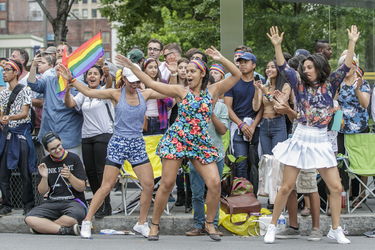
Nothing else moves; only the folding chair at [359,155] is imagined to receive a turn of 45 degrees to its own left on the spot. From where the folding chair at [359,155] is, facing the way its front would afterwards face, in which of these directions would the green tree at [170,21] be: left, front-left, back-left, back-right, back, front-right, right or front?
back

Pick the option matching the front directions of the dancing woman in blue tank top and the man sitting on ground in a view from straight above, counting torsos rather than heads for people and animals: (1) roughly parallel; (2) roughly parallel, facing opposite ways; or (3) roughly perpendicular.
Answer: roughly parallel

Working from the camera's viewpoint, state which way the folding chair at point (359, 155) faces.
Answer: facing the viewer

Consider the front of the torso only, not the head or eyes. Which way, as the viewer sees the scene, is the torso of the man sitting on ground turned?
toward the camera

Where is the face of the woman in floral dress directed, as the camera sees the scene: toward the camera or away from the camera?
toward the camera

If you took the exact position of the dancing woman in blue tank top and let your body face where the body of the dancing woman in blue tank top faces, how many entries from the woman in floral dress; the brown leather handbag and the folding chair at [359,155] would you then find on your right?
0

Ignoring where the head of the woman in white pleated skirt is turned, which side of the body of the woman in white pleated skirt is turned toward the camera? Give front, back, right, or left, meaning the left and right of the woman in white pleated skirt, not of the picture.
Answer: front

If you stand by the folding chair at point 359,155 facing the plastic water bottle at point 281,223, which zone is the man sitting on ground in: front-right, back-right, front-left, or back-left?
front-right

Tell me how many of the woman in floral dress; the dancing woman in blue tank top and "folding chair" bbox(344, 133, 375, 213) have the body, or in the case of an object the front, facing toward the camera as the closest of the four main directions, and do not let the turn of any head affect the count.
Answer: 3

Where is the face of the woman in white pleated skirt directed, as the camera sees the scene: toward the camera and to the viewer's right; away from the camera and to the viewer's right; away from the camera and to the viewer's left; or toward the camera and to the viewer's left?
toward the camera and to the viewer's left

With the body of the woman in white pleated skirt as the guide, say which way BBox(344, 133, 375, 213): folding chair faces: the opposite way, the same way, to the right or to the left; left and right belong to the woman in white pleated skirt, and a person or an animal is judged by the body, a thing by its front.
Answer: the same way
